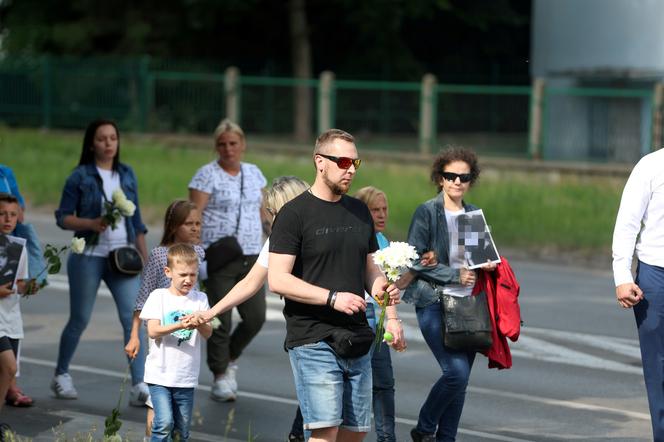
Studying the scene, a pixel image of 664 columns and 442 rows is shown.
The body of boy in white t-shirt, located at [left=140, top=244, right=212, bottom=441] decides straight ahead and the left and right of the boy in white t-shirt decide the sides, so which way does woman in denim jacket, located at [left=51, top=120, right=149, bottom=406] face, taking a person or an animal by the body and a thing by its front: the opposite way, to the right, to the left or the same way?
the same way

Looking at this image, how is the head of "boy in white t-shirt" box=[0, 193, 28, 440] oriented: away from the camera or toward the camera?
toward the camera

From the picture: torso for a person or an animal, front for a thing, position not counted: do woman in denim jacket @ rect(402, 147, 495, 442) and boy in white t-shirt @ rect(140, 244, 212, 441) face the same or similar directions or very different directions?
same or similar directions

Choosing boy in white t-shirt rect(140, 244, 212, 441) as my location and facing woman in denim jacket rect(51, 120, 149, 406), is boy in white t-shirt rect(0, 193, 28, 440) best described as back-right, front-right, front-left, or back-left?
front-left

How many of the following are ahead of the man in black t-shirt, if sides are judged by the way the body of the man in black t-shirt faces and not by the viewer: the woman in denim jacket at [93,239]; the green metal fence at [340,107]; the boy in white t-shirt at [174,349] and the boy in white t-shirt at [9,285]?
0

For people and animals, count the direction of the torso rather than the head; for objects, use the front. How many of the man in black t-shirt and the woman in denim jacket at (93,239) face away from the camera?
0

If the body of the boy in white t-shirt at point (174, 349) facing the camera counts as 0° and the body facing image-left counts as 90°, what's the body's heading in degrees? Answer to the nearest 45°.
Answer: approximately 315°

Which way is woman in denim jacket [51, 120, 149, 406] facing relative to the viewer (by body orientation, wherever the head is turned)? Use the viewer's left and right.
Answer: facing the viewer and to the right of the viewer

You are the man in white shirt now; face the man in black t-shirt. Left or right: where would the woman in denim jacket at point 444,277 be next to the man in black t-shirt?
right

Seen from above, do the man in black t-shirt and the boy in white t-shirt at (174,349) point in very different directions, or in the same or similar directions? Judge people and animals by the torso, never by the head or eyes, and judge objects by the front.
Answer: same or similar directions

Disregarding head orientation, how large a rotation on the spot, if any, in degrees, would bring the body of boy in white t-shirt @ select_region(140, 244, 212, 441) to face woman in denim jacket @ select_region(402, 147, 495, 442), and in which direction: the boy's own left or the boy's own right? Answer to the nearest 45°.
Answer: approximately 45° to the boy's own left

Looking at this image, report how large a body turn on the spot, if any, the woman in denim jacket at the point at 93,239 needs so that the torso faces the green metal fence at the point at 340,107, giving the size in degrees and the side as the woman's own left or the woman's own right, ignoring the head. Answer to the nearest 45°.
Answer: approximately 135° to the woman's own left

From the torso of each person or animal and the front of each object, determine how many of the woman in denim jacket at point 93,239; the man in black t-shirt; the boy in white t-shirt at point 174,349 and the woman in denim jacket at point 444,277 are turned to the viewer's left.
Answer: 0

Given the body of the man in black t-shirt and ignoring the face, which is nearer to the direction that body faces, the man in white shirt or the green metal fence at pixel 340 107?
the man in white shirt

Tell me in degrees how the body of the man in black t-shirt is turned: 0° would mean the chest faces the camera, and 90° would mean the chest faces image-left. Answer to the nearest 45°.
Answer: approximately 315°

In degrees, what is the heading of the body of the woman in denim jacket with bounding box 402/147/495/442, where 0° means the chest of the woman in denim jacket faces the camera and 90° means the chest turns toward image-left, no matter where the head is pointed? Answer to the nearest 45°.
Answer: approximately 315°

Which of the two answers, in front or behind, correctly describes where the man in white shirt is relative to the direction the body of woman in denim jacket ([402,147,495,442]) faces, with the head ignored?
in front

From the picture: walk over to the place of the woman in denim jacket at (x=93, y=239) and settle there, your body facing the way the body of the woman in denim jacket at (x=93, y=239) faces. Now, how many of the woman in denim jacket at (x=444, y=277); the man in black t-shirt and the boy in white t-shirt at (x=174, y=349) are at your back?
0

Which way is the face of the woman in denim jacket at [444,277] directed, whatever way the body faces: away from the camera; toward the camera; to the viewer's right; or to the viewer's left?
toward the camera
